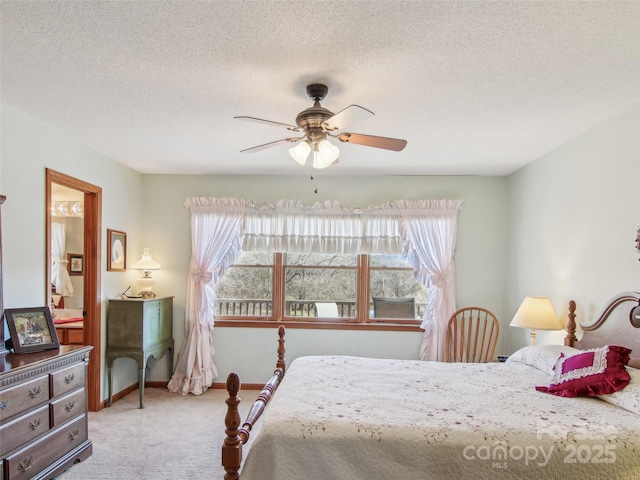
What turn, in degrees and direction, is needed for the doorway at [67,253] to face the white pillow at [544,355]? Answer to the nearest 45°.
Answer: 0° — it already faces it

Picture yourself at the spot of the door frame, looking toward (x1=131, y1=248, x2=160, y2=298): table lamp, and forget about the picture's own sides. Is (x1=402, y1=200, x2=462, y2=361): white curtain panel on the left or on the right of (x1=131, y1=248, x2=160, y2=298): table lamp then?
right

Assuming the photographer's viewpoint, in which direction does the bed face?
facing to the left of the viewer

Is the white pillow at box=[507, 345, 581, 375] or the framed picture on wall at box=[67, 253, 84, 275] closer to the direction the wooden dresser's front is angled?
the white pillow

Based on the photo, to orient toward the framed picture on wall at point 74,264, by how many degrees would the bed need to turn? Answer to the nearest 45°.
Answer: approximately 45° to its right

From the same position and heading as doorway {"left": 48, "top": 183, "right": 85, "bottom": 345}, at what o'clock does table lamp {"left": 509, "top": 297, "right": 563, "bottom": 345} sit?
The table lamp is roughly at 12 o'clock from the doorway.

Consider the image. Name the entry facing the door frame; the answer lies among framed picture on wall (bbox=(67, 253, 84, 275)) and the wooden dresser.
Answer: the framed picture on wall

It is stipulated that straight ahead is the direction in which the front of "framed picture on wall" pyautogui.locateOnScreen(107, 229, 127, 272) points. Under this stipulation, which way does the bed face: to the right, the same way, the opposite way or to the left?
the opposite way

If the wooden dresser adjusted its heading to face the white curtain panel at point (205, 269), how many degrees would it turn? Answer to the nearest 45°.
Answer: approximately 90° to its left

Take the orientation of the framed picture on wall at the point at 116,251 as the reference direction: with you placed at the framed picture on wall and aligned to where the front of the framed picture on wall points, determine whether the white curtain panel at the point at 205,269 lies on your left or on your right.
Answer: on your left

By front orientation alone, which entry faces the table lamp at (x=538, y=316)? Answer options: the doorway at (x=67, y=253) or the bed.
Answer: the doorway

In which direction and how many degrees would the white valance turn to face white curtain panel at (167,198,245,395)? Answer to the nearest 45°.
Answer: approximately 90° to its right
